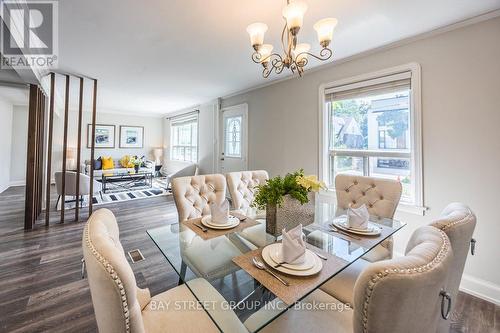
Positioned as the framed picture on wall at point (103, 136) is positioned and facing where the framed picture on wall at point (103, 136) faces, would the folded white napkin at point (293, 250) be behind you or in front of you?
in front

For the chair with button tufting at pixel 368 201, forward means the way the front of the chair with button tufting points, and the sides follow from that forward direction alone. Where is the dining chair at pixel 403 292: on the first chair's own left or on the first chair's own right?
on the first chair's own left

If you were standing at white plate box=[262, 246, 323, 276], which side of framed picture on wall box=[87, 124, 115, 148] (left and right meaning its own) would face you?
front

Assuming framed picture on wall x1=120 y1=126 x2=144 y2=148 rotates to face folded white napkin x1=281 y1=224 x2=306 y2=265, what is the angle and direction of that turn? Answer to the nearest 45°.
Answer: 0° — it already faces it

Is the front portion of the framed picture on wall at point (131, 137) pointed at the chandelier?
yes

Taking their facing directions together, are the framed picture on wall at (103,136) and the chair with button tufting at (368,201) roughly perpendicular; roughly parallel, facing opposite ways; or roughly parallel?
roughly perpendicular

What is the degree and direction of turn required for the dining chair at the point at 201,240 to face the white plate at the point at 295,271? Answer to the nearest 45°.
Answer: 0° — it already faces it

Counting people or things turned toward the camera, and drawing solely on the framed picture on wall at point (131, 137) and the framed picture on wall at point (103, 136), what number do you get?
2

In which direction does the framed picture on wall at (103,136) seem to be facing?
toward the camera

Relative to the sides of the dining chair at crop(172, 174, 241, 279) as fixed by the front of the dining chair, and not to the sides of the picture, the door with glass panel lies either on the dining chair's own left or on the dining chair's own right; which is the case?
on the dining chair's own left

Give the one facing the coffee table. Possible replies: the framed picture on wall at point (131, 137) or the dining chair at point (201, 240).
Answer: the framed picture on wall

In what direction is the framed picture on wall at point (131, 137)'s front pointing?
toward the camera

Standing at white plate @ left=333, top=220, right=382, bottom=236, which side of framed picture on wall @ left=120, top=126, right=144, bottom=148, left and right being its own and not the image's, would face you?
front

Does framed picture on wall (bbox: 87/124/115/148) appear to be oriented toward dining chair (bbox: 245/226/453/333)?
yes

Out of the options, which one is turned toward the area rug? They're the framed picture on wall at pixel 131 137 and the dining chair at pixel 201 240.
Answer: the framed picture on wall
